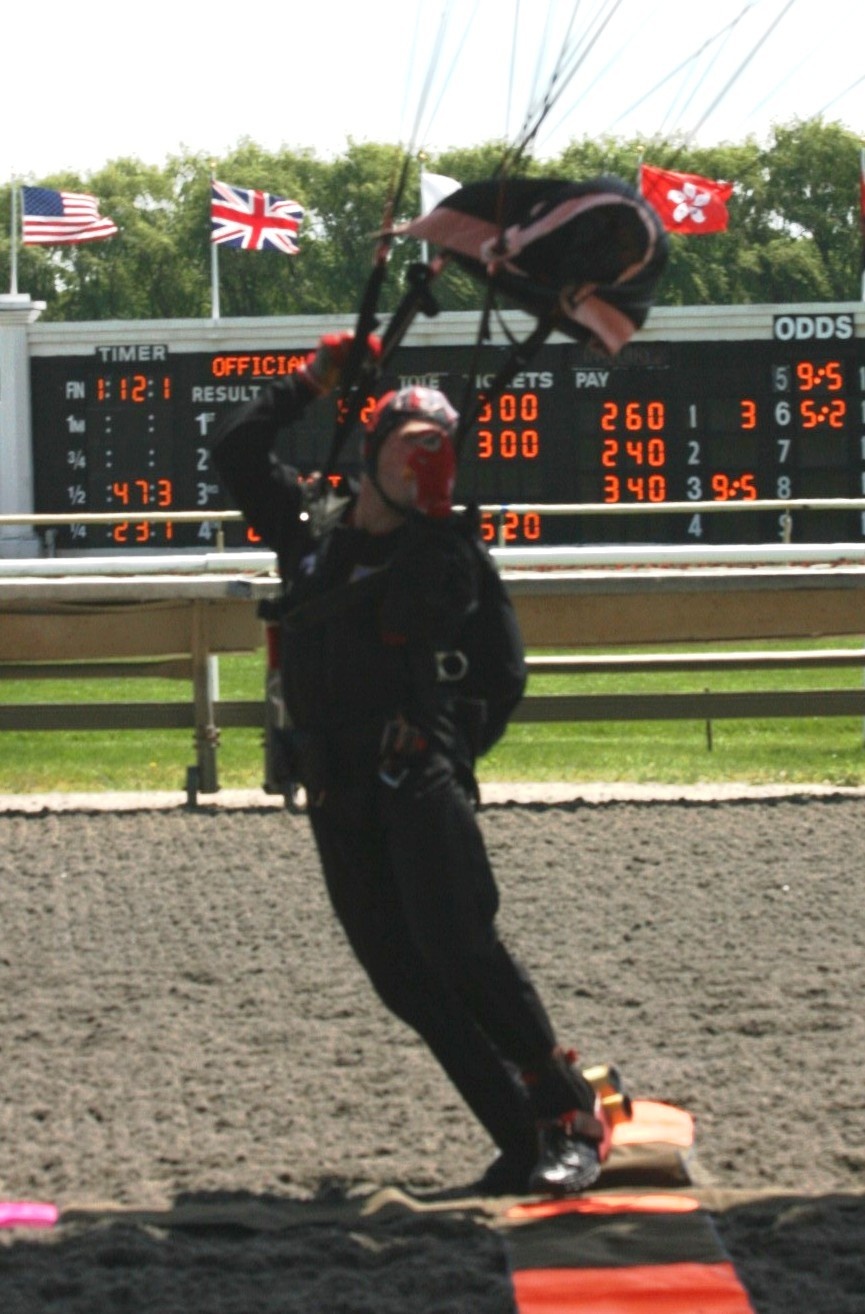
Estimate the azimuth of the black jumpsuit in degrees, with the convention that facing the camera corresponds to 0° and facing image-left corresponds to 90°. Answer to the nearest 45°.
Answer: approximately 45°

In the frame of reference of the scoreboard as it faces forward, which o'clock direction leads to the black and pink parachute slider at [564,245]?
The black and pink parachute slider is roughly at 12 o'clock from the scoreboard.

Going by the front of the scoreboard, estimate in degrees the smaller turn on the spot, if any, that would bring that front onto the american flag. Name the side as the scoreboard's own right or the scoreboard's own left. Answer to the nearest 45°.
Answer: approximately 135° to the scoreboard's own right

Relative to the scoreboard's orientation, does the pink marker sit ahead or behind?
ahead

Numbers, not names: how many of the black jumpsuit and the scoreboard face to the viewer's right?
0

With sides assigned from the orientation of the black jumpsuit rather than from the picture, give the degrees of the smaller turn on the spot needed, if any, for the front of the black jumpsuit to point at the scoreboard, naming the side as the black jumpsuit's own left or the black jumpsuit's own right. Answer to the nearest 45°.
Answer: approximately 135° to the black jumpsuit's own right

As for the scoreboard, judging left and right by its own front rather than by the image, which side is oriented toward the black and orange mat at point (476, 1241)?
front

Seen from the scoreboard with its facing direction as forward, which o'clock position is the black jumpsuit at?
The black jumpsuit is roughly at 12 o'clock from the scoreboard.

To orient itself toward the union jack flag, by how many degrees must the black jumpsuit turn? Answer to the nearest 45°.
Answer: approximately 135° to its right

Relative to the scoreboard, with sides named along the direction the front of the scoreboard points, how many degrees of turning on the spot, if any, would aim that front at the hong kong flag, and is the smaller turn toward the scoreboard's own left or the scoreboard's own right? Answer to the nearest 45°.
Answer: approximately 180°
